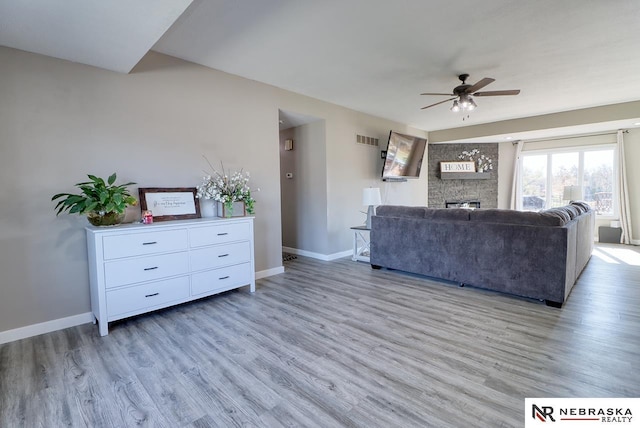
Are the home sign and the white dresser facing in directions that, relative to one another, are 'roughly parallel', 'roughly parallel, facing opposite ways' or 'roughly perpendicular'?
roughly perpendicular

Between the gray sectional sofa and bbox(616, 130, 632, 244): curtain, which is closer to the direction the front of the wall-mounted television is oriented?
the gray sectional sofa

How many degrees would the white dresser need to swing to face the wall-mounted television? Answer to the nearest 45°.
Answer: approximately 45° to its left

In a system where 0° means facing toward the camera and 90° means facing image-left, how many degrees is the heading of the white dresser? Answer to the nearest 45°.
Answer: approximately 315°

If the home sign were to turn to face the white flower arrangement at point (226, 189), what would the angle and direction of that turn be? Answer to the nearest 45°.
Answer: approximately 45° to its right

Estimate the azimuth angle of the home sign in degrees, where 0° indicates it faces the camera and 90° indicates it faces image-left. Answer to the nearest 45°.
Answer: approximately 0°
